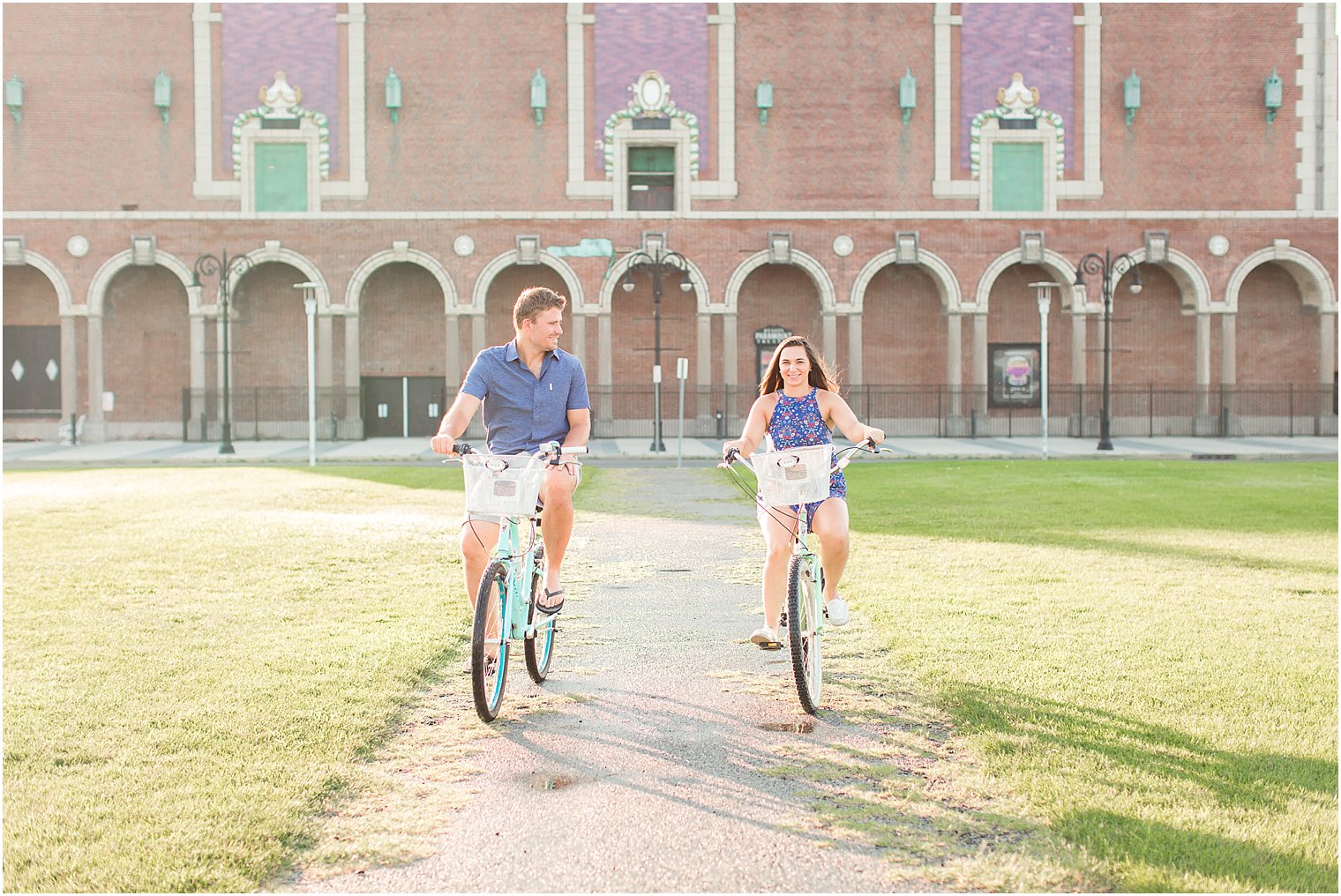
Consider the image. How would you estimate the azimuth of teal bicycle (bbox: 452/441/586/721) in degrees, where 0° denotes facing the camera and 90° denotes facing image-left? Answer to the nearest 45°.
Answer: approximately 0°

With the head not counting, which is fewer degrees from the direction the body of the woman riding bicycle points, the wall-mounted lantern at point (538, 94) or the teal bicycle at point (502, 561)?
the teal bicycle

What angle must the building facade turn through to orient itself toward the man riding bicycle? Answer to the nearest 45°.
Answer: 0° — it already faces them

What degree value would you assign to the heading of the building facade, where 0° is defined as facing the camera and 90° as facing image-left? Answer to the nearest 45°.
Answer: approximately 0°

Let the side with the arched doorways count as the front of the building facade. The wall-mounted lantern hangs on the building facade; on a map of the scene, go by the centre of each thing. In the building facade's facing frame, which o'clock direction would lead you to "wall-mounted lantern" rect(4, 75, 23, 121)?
The wall-mounted lantern is roughly at 3 o'clock from the building facade.

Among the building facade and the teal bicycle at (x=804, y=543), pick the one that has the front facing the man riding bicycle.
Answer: the building facade
